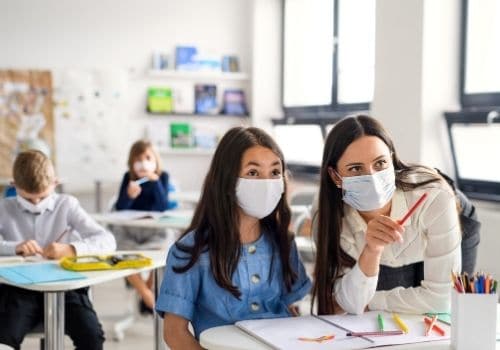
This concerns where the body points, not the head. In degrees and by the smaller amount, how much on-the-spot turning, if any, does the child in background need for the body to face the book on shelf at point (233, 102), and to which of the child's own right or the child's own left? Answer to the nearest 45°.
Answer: approximately 180°

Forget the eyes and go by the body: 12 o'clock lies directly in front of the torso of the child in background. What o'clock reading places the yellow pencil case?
The yellow pencil case is roughly at 12 o'clock from the child in background.

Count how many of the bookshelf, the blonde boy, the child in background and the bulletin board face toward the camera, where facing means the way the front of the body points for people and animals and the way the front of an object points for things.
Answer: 4

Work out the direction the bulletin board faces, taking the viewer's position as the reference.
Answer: facing the viewer

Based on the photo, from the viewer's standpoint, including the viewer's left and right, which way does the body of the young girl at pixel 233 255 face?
facing the viewer and to the right of the viewer

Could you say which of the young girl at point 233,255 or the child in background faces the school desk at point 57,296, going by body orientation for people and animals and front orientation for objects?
the child in background

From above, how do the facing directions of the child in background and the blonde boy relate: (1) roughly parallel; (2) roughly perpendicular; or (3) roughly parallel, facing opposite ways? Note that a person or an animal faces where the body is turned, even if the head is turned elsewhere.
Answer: roughly parallel

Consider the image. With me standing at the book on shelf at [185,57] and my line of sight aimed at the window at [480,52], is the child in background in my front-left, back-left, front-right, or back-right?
front-right

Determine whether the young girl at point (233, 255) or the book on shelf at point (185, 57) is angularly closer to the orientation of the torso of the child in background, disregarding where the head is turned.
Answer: the young girl

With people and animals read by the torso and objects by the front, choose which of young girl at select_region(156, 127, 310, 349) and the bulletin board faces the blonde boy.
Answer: the bulletin board

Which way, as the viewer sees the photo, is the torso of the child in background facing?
toward the camera

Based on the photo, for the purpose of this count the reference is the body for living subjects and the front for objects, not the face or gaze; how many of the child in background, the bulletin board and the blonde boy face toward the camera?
3

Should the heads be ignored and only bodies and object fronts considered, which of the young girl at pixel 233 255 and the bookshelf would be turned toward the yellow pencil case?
the bookshelf

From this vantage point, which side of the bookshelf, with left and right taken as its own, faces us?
front

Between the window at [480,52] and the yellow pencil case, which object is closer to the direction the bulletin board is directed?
the yellow pencil case

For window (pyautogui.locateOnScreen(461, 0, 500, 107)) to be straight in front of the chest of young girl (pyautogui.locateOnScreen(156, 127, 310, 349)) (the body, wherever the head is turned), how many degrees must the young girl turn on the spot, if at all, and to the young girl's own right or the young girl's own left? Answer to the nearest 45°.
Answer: approximately 90° to the young girl's own left

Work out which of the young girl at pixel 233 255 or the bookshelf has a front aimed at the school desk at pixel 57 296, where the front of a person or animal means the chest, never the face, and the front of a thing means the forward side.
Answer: the bookshelf

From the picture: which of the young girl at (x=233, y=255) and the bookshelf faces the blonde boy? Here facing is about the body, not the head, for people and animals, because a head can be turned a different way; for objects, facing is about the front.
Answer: the bookshelf
